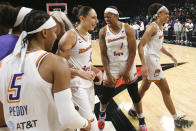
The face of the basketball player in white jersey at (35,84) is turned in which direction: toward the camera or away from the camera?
away from the camera

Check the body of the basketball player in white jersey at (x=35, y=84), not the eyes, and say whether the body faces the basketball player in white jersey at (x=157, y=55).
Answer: yes

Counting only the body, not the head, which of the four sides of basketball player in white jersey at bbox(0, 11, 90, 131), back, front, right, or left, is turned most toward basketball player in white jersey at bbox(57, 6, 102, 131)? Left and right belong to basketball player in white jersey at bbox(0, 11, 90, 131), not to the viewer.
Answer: front

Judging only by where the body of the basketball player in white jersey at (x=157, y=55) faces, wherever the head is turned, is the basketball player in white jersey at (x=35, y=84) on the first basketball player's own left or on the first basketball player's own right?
on the first basketball player's own right

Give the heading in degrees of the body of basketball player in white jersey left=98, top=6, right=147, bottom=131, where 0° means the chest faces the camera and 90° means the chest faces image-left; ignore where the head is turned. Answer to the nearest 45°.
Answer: approximately 0°

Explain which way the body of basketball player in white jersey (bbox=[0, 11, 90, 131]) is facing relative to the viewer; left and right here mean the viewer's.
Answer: facing away from the viewer and to the right of the viewer

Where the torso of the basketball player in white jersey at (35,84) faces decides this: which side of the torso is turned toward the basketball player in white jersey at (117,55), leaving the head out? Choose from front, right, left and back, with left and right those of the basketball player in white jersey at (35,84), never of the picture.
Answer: front
